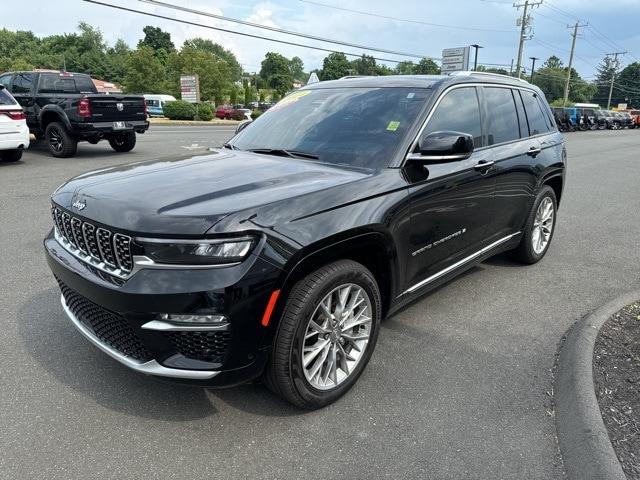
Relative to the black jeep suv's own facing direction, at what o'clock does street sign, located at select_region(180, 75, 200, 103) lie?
The street sign is roughly at 4 o'clock from the black jeep suv.

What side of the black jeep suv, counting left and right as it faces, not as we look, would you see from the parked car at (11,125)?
right

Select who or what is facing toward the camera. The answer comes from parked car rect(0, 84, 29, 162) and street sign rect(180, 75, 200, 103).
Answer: the street sign

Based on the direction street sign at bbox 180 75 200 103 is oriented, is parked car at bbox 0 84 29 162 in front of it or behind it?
in front

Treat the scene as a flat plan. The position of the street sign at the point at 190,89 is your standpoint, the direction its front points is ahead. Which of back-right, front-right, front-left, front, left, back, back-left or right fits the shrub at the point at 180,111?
front

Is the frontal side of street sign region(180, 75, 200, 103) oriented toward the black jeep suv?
yes

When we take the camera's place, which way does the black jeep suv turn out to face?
facing the viewer and to the left of the viewer

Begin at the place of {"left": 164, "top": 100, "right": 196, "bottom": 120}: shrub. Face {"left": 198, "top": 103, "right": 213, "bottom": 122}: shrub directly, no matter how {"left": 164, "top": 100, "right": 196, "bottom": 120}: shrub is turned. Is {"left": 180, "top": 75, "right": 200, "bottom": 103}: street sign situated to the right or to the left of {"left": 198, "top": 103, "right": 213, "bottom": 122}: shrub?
left

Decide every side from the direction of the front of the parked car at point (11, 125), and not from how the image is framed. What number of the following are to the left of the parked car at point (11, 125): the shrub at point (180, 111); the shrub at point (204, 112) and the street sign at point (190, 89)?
0

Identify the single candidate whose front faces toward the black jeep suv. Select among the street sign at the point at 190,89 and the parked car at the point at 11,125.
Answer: the street sign

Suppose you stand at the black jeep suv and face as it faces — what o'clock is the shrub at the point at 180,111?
The shrub is roughly at 4 o'clock from the black jeep suv.

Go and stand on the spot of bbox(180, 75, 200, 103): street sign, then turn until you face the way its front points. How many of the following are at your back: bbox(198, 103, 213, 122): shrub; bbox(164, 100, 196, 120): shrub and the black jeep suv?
0

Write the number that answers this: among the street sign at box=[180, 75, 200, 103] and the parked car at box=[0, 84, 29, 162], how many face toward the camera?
1

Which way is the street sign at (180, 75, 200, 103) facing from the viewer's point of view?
toward the camera

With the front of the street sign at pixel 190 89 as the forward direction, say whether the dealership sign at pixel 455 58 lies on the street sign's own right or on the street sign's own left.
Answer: on the street sign's own left

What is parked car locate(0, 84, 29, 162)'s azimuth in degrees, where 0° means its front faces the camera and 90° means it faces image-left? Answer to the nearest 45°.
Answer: approximately 135°
